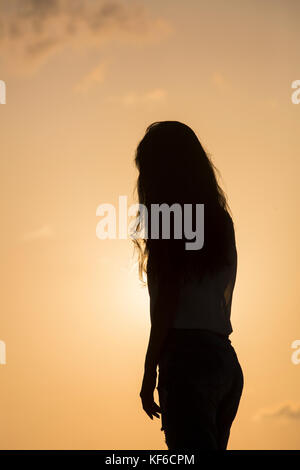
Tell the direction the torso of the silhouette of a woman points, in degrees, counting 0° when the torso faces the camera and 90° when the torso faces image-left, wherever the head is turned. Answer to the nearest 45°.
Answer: approximately 135°
